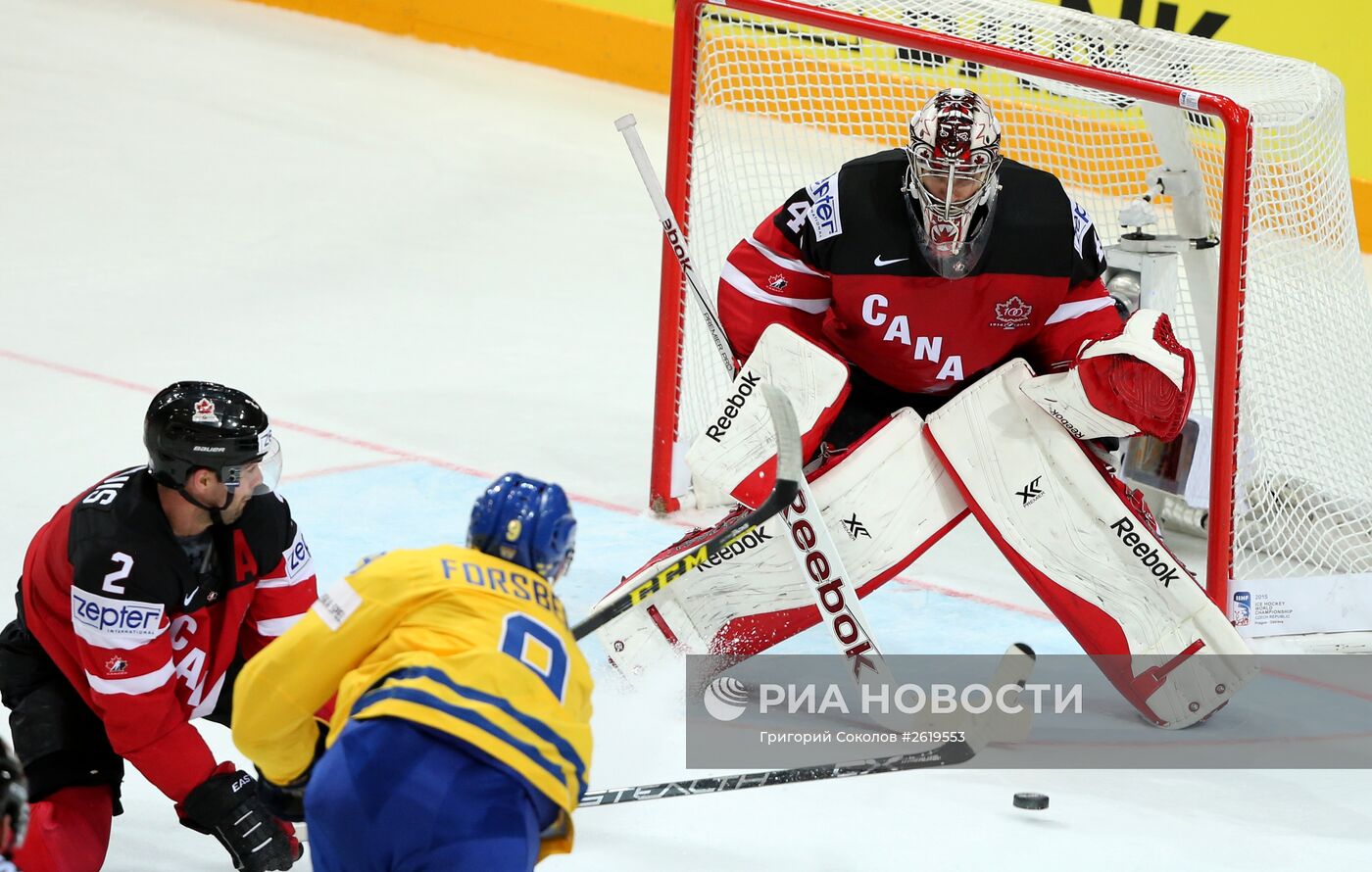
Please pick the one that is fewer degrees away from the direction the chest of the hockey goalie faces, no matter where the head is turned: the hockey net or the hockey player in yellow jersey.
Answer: the hockey player in yellow jersey

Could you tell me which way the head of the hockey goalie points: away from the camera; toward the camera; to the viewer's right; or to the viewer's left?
toward the camera

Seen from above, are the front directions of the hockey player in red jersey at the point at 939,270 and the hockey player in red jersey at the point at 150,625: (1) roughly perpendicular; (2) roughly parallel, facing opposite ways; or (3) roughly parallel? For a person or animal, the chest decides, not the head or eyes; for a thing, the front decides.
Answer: roughly perpendicular

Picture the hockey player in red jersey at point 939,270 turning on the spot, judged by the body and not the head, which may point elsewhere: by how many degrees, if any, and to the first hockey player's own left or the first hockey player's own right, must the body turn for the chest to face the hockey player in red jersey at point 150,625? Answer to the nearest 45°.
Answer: approximately 45° to the first hockey player's own right

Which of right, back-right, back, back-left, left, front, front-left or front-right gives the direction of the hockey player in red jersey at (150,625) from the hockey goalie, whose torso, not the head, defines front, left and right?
front-right

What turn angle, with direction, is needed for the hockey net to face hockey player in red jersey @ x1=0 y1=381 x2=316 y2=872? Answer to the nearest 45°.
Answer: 0° — it already faces them

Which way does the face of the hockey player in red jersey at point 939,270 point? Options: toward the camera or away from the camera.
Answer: toward the camera

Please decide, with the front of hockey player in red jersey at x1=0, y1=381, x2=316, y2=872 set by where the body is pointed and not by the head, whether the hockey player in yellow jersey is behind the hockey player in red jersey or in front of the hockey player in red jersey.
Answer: in front

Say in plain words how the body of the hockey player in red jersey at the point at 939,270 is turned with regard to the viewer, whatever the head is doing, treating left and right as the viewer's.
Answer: facing the viewer

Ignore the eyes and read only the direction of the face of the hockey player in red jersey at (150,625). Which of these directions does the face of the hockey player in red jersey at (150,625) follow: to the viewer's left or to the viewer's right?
to the viewer's right

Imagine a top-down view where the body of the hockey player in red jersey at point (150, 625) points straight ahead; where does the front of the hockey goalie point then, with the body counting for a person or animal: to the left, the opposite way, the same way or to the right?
to the right

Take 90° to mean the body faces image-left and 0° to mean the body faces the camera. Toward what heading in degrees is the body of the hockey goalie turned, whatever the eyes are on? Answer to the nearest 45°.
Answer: approximately 0°

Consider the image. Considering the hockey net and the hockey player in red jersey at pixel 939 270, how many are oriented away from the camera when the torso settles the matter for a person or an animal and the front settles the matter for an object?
0
